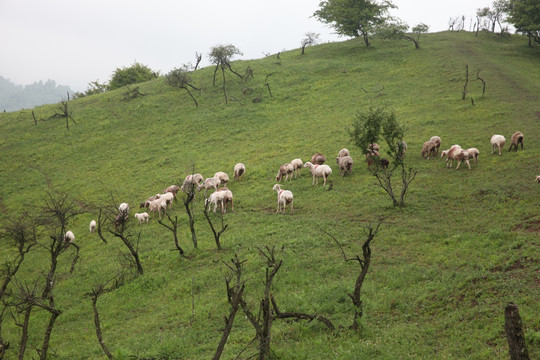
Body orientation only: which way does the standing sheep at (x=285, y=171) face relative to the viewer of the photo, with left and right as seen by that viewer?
facing the viewer and to the left of the viewer

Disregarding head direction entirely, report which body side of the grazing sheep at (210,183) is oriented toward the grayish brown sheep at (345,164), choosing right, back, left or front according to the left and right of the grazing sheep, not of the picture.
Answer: back

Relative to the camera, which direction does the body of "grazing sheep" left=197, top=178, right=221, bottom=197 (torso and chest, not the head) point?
to the viewer's left

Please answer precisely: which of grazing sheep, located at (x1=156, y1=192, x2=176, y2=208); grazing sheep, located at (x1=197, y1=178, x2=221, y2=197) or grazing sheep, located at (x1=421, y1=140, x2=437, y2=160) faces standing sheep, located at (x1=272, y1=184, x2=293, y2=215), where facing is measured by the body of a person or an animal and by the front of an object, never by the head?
grazing sheep, located at (x1=421, y1=140, x2=437, y2=160)

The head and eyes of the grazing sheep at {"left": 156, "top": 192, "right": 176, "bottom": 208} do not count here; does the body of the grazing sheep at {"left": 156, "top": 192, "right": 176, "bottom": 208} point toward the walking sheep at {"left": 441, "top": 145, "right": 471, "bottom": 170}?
no

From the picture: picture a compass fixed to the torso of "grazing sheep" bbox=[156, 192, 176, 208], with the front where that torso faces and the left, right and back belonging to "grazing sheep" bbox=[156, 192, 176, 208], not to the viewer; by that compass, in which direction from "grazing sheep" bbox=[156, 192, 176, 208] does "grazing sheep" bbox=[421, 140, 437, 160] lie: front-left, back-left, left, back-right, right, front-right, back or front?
back

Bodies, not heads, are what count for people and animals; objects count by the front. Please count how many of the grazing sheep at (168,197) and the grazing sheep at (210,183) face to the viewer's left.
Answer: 2

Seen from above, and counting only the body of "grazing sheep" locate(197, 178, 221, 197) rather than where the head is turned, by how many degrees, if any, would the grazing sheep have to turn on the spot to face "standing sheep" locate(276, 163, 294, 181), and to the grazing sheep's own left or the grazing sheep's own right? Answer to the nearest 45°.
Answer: approximately 180°

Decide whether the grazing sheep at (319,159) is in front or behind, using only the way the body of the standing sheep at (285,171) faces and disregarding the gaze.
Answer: behind

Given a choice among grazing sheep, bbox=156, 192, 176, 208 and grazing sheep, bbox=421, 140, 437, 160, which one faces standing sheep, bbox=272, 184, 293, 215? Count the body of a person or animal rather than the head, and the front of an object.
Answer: grazing sheep, bbox=421, 140, 437, 160

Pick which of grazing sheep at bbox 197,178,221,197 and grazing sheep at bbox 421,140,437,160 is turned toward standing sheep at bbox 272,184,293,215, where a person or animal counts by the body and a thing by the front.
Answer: grazing sheep at bbox 421,140,437,160

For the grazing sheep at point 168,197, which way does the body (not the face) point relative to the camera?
to the viewer's left

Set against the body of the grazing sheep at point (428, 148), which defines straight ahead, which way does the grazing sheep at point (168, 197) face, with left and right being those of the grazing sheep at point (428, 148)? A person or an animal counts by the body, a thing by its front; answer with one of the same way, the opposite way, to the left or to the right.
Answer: the same way

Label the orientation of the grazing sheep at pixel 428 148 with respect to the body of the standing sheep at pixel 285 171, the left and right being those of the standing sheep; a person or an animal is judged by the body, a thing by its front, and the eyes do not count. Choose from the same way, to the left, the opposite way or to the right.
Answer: the same way

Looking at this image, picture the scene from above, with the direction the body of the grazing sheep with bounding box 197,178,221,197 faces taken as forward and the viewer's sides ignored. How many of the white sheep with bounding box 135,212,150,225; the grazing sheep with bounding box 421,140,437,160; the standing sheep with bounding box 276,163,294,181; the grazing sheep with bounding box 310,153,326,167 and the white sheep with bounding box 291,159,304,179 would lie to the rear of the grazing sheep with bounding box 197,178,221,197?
4

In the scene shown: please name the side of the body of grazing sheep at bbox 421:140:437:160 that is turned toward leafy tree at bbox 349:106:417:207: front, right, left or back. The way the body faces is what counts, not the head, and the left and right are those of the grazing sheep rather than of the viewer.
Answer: front

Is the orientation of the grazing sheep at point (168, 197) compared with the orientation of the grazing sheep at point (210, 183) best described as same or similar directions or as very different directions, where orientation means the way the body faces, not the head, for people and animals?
same or similar directions

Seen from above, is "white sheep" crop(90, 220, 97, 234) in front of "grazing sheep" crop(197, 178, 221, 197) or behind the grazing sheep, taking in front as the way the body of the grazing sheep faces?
in front
